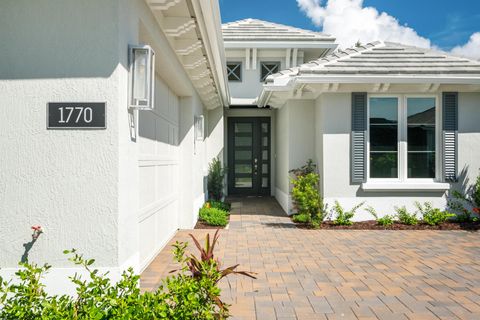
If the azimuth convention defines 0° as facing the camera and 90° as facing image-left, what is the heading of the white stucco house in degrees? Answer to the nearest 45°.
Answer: approximately 0°

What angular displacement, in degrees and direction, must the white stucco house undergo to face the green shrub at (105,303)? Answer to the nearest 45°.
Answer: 0° — it already faces it
